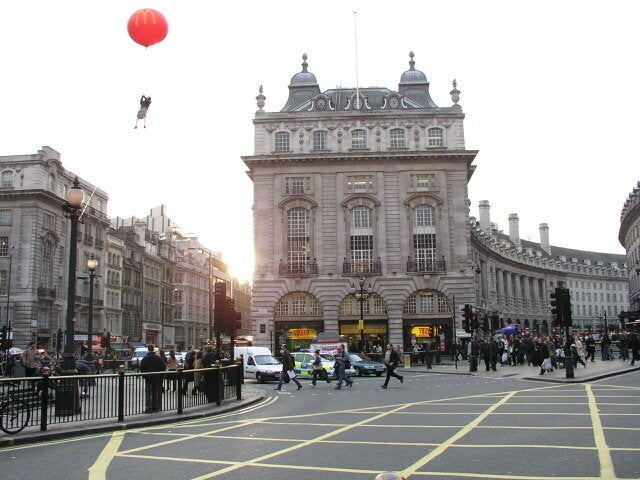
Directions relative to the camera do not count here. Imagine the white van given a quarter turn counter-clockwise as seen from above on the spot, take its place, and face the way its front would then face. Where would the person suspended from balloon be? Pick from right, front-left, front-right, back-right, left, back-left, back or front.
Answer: left

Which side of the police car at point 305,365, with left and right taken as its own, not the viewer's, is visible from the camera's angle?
right

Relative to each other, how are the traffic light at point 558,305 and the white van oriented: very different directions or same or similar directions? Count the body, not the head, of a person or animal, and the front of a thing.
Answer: very different directions
